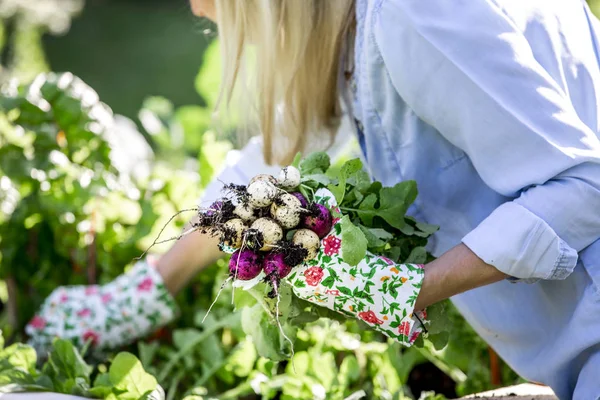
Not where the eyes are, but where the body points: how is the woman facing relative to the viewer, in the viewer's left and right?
facing to the left of the viewer

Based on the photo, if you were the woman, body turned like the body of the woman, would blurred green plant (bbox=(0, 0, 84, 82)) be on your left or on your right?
on your right
